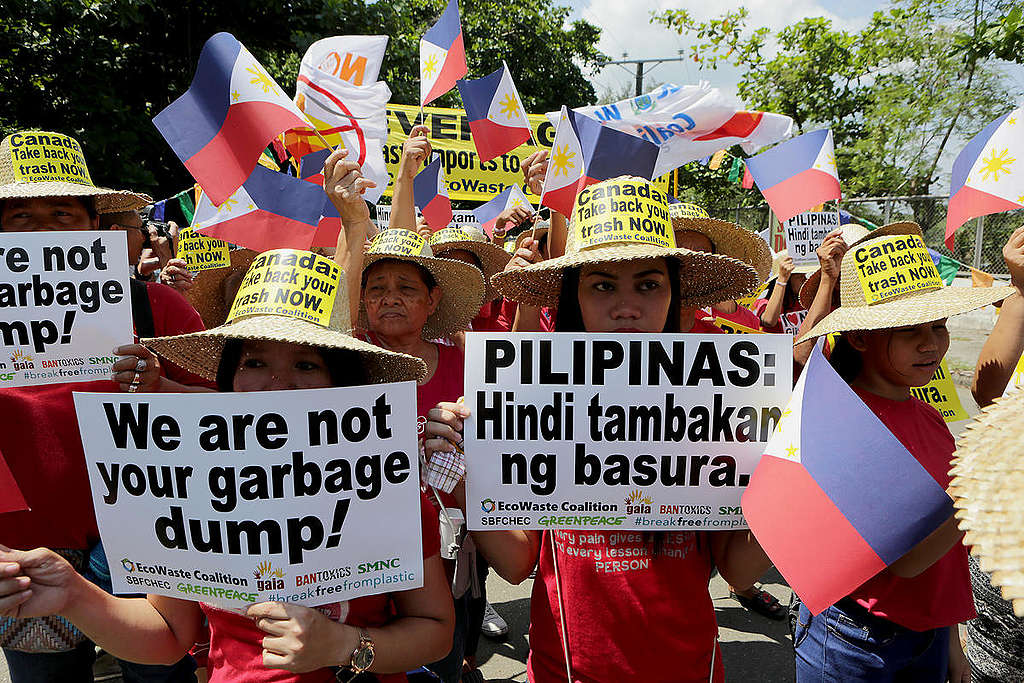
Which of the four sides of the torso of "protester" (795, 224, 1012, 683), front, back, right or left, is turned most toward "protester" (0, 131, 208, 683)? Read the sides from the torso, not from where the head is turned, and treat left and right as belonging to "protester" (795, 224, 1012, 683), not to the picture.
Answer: right

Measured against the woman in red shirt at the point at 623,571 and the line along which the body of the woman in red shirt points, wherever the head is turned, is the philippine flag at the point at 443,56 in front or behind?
behind

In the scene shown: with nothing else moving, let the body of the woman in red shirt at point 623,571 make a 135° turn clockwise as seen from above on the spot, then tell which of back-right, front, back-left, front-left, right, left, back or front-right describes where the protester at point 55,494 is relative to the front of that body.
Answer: front-left

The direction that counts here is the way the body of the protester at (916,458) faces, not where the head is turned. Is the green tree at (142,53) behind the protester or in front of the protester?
behind

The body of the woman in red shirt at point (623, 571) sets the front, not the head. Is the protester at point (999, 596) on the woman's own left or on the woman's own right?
on the woman's own left

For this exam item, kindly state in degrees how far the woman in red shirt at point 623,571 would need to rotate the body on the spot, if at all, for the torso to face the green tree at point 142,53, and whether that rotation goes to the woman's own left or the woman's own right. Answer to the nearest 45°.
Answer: approximately 135° to the woman's own right

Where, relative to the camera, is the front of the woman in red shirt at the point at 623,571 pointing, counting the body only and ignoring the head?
toward the camera
